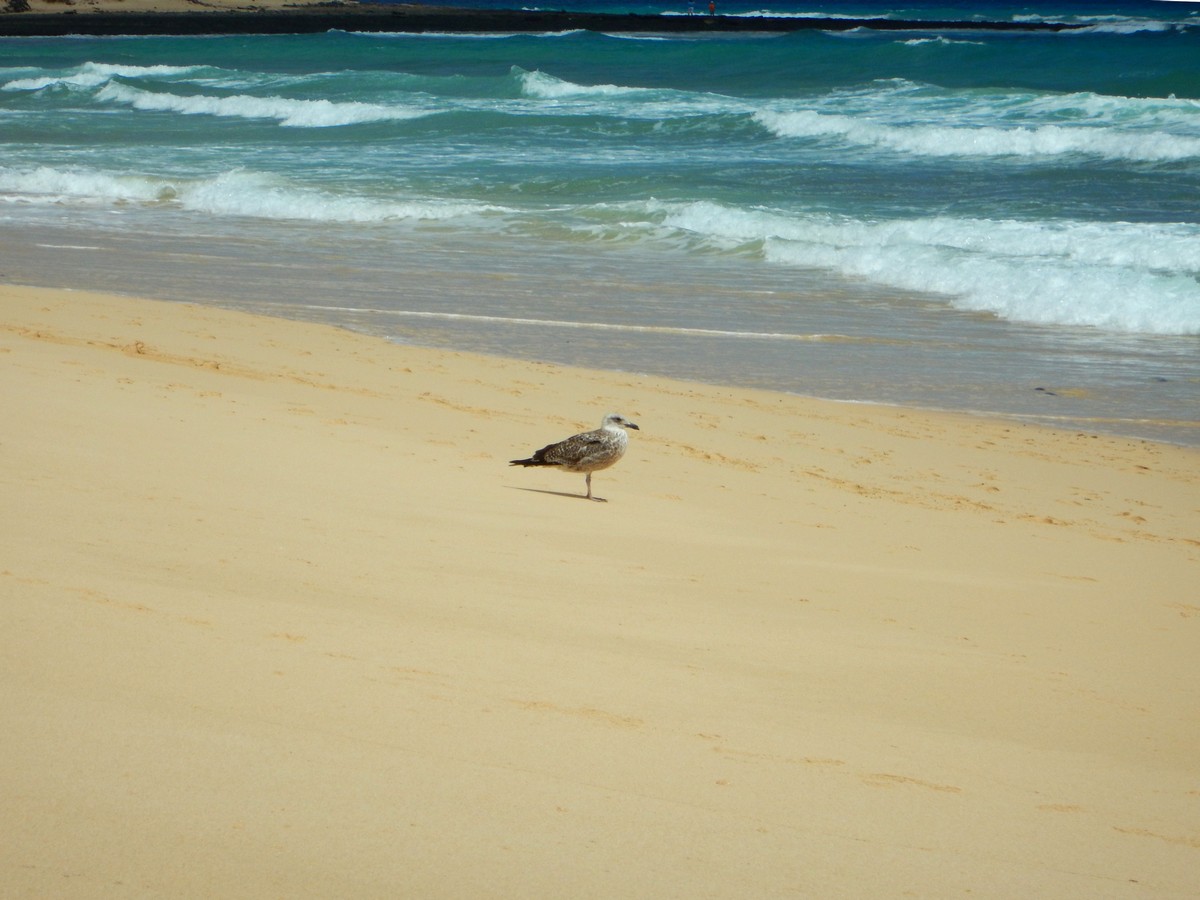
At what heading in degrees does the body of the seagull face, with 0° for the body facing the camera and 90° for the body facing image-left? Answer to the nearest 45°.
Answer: approximately 270°
